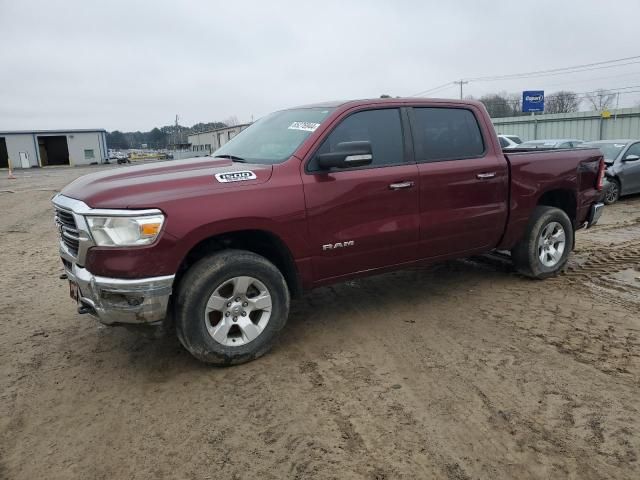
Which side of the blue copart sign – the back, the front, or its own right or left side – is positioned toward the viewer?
front

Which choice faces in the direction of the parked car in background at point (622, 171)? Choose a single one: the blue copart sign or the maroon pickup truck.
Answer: the blue copart sign

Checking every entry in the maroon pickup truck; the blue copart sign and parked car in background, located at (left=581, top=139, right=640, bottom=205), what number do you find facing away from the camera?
0

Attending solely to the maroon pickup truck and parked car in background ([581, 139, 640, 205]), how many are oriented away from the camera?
0

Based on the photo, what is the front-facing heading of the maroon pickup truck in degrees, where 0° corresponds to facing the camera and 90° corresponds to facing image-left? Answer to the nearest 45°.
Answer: approximately 45°

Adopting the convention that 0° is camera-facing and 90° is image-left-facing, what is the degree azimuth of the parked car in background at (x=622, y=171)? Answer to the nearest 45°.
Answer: approximately 45°

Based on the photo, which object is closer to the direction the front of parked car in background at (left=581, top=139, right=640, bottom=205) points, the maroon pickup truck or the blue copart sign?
the maroon pickup truck

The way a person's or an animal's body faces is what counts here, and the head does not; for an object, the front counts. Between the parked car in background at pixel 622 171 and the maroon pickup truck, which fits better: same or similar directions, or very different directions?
same or similar directions

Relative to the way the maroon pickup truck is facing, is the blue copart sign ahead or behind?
behind

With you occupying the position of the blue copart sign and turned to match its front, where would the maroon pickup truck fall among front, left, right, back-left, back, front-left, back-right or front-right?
front

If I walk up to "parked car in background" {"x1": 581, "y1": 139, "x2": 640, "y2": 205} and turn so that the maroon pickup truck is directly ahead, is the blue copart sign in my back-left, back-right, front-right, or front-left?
back-right

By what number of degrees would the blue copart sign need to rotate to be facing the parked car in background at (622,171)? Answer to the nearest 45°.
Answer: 0° — it already faces it
